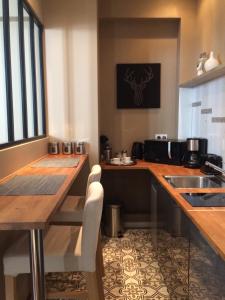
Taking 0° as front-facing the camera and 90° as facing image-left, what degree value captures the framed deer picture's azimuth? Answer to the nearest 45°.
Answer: approximately 0°

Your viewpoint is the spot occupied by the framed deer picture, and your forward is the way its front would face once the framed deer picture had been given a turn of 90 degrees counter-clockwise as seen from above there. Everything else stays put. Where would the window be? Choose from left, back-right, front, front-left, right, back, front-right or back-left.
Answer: back-right

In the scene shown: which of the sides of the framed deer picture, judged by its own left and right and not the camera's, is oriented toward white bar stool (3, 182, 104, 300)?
front

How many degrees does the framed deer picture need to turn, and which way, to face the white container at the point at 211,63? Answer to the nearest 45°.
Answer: approximately 45° to its left

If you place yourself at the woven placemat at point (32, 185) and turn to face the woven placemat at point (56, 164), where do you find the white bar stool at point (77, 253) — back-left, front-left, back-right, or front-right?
back-right

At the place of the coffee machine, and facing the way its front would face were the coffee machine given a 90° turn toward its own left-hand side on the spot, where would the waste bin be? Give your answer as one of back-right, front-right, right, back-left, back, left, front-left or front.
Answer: back-right
